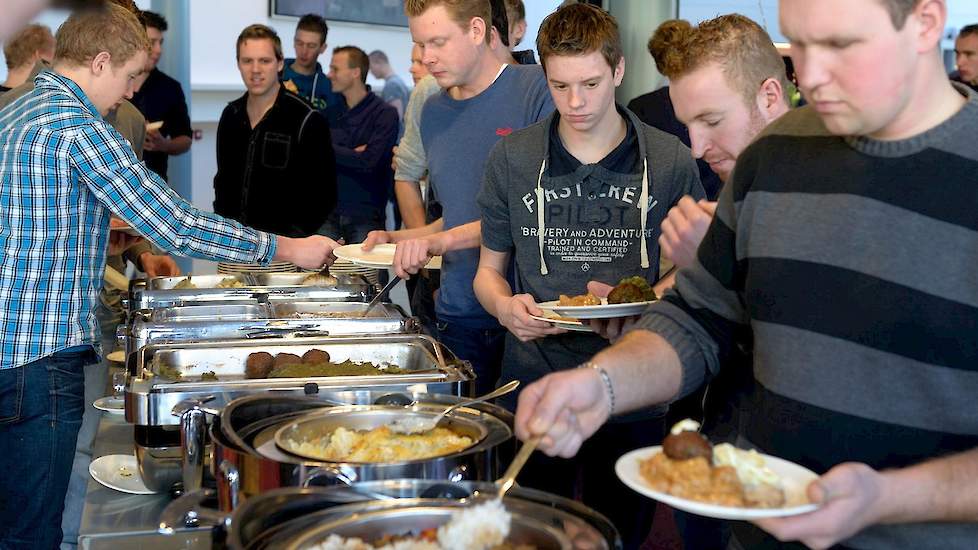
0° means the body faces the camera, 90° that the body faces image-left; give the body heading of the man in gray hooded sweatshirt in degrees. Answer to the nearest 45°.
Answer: approximately 0°

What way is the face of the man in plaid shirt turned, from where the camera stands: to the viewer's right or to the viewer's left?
to the viewer's right

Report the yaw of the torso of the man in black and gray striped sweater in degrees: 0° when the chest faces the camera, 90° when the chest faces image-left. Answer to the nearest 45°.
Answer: approximately 45°

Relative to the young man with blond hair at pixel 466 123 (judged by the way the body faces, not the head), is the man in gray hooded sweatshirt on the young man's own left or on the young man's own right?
on the young man's own left

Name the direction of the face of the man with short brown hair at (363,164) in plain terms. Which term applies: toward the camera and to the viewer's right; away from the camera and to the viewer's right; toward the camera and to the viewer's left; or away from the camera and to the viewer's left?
toward the camera and to the viewer's left

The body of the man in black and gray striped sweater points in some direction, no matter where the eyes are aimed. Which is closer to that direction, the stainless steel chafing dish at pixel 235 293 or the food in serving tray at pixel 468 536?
the food in serving tray

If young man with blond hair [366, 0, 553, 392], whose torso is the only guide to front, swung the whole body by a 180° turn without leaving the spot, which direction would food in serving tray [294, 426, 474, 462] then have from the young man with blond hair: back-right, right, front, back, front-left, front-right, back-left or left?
back-right
